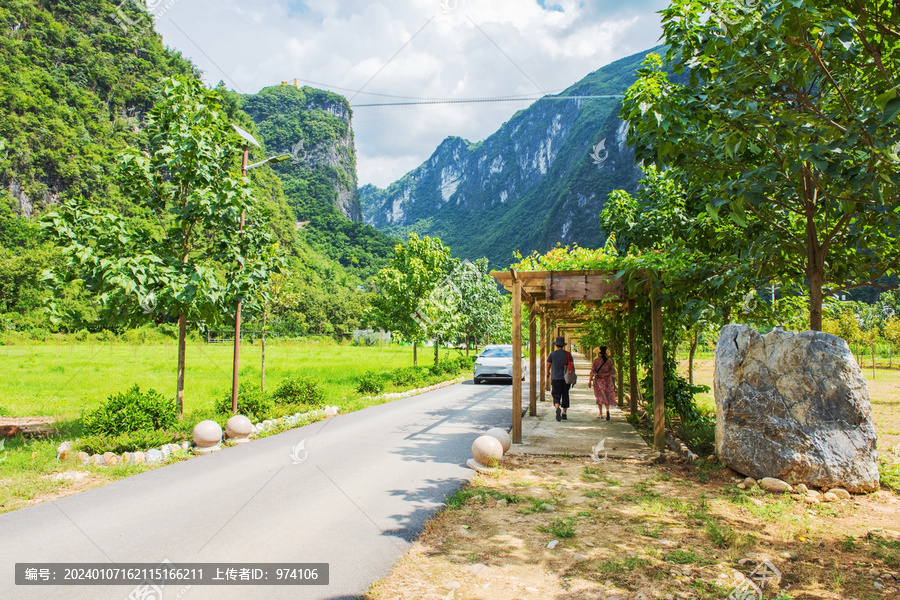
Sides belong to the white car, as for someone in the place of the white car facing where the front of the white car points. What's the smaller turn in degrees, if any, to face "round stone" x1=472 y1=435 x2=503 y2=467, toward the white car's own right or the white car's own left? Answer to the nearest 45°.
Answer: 0° — it already faces it

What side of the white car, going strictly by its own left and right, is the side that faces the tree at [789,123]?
front

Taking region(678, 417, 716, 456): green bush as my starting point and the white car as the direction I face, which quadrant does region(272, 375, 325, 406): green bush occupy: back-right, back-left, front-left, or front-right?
front-left

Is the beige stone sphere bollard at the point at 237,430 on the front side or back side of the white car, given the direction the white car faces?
on the front side

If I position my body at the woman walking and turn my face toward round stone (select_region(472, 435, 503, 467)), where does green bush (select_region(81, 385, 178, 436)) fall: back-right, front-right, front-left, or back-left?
front-right

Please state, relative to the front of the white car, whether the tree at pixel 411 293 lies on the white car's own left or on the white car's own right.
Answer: on the white car's own right

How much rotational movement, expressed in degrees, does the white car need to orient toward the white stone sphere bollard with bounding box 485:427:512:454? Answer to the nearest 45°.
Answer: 0° — it already faces it

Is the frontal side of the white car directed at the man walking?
yes

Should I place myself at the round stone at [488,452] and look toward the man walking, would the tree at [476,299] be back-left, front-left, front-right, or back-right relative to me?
front-left

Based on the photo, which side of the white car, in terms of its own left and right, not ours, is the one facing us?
front

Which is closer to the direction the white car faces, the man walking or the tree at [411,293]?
the man walking

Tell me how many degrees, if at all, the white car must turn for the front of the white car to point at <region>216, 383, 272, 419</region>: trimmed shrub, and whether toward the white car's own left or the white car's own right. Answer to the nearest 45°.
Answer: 0° — it already faces it
